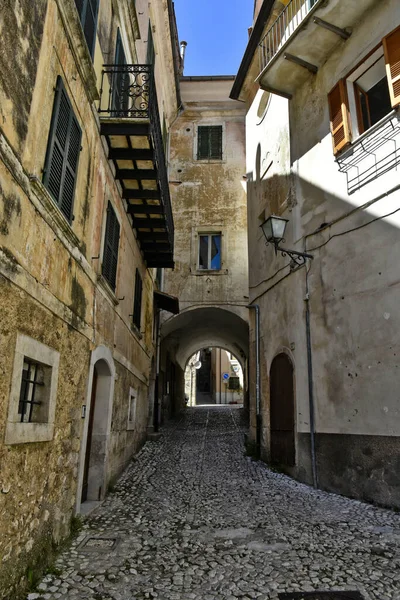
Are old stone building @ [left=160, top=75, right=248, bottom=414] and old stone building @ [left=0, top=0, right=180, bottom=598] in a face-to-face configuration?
no

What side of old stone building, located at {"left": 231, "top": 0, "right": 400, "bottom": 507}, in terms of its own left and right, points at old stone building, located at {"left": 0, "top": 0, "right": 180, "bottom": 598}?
front

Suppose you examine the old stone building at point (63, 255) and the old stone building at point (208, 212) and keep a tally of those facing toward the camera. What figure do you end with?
1

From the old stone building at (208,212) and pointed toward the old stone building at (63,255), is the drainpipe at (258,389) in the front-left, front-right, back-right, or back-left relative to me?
front-left

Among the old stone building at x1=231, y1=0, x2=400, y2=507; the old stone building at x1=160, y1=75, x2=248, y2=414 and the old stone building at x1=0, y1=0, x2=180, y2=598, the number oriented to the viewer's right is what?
1

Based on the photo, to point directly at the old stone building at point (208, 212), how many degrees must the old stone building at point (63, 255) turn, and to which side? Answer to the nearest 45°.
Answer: approximately 45° to its left

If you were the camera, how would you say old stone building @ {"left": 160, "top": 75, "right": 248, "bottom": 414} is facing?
facing the viewer

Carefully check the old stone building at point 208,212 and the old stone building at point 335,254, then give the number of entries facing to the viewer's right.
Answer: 0

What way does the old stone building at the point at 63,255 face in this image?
to the viewer's right

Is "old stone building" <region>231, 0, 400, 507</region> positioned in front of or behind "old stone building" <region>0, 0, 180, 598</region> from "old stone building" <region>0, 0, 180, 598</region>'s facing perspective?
in front

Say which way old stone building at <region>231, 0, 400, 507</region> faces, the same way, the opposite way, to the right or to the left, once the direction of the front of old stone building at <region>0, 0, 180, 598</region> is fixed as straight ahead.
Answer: the opposite way

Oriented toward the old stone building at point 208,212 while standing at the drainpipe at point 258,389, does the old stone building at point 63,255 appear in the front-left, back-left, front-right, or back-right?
back-left

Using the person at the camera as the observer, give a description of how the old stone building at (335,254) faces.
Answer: facing the viewer and to the left of the viewer

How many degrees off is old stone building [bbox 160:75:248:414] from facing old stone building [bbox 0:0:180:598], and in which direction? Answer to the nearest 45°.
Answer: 0° — it already faces it

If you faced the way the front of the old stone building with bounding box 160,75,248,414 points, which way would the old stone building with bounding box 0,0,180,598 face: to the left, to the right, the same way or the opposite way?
to the left
